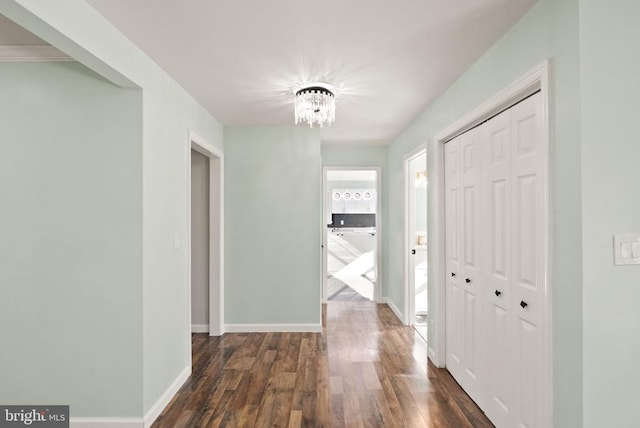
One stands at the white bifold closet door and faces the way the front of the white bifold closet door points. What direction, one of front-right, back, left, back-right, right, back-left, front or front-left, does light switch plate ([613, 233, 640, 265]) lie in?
left

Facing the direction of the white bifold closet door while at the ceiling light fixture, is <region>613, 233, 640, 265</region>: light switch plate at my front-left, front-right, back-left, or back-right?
front-right

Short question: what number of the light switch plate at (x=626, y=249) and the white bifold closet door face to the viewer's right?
0

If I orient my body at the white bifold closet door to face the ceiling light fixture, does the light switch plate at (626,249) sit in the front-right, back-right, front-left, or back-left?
back-left

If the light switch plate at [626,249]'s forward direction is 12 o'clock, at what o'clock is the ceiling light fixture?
The ceiling light fixture is roughly at 3 o'clock from the light switch plate.

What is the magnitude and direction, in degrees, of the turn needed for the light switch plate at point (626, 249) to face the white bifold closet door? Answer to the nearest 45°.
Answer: approximately 135° to its right

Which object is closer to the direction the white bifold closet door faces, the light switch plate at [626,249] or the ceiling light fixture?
the ceiling light fixture

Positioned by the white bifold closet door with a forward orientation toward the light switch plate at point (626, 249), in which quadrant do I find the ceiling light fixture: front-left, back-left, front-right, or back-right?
back-right

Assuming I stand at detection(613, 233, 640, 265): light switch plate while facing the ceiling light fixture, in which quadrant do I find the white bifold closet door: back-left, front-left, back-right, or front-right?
front-right

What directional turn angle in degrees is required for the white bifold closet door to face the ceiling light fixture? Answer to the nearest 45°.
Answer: approximately 45° to its right
